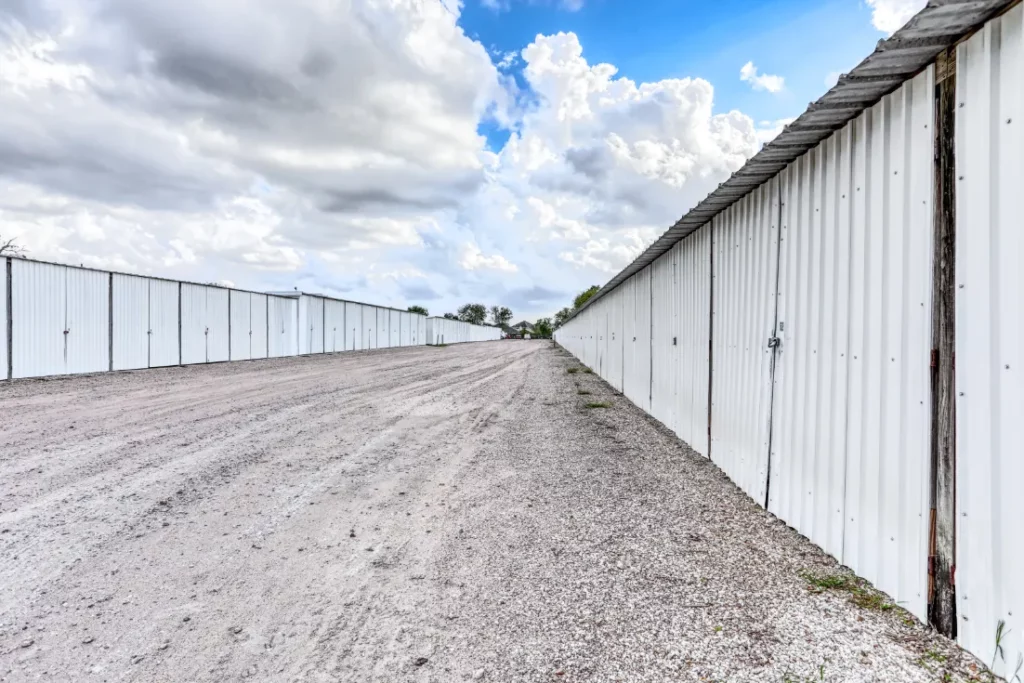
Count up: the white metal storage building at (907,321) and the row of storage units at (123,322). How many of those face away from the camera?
0

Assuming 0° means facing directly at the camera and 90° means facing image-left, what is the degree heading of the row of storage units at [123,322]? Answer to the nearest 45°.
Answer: approximately 315°

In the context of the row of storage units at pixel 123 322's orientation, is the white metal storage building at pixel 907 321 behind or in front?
in front

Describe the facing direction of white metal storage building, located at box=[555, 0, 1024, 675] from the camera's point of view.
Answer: facing the viewer and to the left of the viewer

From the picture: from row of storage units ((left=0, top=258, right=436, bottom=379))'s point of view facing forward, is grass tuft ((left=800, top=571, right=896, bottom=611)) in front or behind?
in front
